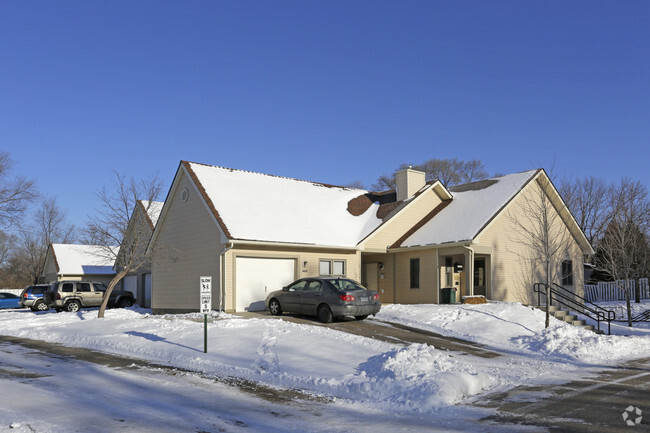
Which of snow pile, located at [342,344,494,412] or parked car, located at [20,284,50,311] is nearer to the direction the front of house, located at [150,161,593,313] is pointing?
the snow pile

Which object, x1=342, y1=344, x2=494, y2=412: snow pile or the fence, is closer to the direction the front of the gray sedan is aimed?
the fence

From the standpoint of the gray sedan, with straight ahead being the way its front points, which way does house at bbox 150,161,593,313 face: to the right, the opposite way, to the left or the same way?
the opposite way

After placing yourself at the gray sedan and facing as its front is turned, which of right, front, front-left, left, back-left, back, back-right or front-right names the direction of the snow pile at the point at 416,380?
back-left

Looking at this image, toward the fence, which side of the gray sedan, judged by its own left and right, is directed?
right

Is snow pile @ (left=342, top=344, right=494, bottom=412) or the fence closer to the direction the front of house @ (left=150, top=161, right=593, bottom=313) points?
the snow pile

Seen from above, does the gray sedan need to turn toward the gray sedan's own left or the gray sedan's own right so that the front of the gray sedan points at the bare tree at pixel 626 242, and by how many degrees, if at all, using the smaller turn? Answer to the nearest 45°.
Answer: approximately 90° to the gray sedan's own right

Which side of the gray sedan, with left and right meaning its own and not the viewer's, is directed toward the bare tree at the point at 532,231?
right

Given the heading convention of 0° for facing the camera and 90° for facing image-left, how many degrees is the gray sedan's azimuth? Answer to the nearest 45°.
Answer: approximately 135°

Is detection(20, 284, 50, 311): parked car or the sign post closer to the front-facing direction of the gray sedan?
the parked car

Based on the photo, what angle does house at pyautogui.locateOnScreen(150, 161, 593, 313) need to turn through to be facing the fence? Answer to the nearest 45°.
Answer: approximately 90° to its left

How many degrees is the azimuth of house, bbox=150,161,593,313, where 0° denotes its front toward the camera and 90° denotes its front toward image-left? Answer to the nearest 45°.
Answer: approximately 315°

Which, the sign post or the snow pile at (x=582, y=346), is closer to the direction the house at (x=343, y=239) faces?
the snow pile

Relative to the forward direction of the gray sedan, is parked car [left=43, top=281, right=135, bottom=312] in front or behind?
in front
